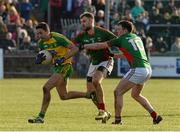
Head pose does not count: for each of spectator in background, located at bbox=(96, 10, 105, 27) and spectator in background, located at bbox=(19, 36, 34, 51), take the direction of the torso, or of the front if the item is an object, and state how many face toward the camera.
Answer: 2

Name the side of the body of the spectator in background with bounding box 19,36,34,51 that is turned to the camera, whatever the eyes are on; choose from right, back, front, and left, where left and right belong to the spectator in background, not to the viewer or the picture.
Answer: front

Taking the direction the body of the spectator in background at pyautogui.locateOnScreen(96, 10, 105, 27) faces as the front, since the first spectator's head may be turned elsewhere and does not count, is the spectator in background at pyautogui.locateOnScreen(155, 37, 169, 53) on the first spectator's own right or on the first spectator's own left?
on the first spectator's own left

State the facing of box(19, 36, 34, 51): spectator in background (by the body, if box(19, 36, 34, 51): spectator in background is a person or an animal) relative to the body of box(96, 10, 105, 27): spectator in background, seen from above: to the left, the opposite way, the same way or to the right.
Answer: the same way

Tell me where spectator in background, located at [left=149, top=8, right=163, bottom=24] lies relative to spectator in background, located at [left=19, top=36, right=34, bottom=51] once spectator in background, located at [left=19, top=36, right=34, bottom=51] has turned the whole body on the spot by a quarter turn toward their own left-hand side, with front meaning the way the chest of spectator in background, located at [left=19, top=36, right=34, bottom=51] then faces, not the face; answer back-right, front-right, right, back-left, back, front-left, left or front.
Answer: front

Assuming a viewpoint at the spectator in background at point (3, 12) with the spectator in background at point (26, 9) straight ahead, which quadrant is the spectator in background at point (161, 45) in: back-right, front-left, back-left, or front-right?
front-right

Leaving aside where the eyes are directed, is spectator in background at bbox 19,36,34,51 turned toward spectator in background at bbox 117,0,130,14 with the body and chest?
no

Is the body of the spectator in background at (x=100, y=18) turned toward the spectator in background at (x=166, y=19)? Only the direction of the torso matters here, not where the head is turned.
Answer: no

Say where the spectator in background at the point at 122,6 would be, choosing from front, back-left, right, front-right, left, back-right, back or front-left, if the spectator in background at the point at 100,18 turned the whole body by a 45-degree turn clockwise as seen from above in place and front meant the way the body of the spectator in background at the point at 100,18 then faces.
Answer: back

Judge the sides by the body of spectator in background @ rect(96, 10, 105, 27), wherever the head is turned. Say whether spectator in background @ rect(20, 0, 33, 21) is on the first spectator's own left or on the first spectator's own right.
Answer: on the first spectator's own right

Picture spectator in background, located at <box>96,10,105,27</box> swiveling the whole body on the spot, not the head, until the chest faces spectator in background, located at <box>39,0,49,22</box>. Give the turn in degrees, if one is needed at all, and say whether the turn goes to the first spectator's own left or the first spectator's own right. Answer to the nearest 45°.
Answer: approximately 90° to the first spectator's own right

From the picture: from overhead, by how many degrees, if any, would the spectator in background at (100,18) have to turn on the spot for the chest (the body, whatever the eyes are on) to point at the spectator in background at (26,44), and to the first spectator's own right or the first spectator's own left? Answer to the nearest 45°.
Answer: approximately 90° to the first spectator's own right

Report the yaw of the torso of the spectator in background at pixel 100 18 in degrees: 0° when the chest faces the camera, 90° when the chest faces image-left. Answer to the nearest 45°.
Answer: approximately 0°

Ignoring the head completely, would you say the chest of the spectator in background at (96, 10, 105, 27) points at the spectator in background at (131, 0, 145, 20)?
no

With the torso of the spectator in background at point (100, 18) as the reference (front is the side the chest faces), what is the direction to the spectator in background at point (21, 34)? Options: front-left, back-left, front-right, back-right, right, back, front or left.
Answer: right
